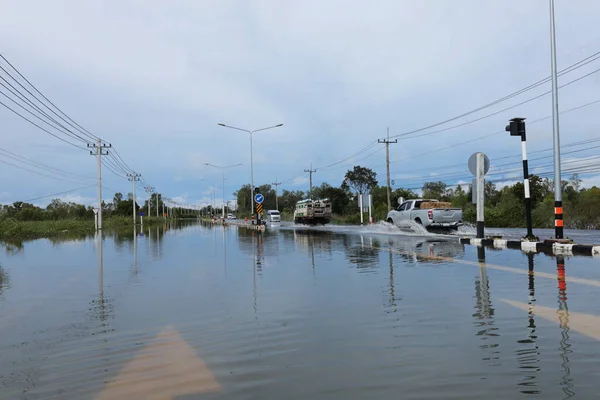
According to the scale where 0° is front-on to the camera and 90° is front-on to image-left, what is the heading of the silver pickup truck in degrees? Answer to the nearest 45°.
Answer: approximately 135°

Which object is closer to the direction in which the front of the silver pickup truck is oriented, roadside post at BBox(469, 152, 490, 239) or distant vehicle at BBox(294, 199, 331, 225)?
the distant vehicle

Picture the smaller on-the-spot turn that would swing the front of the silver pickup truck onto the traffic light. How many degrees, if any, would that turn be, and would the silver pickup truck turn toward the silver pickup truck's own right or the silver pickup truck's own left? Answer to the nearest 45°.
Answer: approximately 135° to the silver pickup truck's own left

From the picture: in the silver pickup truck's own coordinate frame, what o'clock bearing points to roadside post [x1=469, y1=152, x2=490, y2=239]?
The roadside post is roughly at 7 o'clock from the silver pickup truck.

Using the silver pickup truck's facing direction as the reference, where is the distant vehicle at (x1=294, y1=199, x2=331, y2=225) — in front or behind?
in front

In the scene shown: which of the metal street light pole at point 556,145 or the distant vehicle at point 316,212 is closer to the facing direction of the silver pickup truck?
the distant vehicle

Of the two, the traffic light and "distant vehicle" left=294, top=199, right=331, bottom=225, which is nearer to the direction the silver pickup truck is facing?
the distant vehicle
